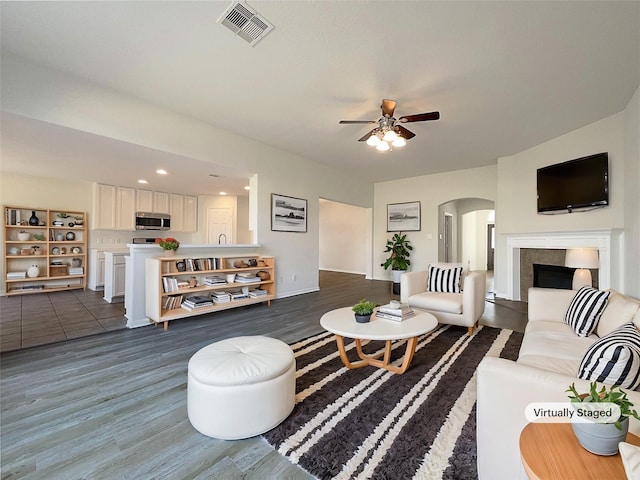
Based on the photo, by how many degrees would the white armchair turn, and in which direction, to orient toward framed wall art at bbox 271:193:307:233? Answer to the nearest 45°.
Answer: approximately 45° to its right

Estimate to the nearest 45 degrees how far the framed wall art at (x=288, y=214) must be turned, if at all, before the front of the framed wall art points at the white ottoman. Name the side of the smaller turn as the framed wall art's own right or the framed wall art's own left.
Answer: approximately 45° to the framed wall art's own right

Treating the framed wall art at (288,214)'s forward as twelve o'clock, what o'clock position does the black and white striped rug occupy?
The black and white striped rug is roughly at 1 o'clock from the framed wall art.

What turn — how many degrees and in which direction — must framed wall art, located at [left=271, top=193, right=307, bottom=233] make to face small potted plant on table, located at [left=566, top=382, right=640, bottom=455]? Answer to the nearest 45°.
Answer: approximately 45° to its right

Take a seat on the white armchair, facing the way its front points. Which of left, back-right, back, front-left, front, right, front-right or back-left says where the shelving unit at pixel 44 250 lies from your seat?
front-right

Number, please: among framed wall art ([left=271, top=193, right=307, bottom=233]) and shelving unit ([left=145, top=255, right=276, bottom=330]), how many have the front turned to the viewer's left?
0

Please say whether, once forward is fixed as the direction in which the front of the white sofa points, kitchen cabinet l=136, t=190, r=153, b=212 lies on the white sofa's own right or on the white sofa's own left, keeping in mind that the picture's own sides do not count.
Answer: on the white sofa's own right

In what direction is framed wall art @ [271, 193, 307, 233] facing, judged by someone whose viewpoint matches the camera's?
facing the viewer and to the right of the viewer

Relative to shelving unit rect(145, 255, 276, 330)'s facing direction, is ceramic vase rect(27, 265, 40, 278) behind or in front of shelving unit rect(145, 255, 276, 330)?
behind

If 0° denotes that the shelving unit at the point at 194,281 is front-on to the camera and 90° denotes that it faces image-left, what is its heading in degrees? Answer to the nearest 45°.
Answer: approximately 315°

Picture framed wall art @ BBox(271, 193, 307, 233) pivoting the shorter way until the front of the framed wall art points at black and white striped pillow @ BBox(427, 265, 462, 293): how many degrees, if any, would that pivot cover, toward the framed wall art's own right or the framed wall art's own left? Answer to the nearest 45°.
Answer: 0° — it already faces it

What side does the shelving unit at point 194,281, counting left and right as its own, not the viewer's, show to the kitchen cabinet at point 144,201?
back

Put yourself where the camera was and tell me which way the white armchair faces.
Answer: facing the viewer and to the left of the viewer

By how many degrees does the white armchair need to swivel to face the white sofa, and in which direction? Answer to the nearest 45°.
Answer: approximately 45° to its left

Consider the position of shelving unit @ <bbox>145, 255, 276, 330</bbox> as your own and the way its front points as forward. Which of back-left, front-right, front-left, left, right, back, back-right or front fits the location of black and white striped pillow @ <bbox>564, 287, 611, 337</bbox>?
front

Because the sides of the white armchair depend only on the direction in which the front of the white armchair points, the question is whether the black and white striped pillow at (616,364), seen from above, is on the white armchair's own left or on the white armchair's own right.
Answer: on the white armchair's own left

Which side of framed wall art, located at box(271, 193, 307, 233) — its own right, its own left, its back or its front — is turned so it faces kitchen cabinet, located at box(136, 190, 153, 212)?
back
